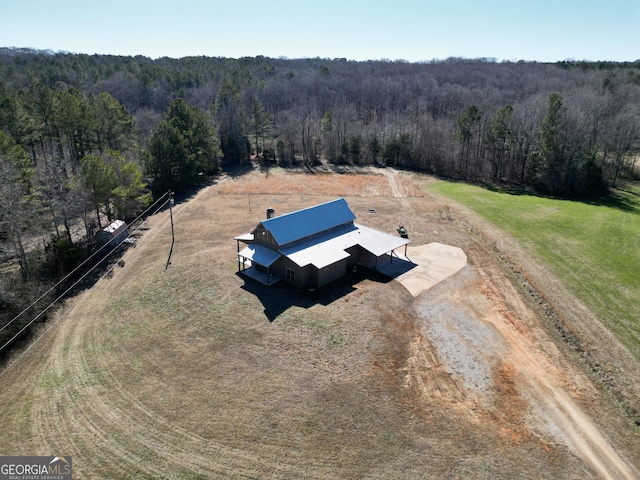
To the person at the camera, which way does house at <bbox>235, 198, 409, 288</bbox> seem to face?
facing the viewer and to the left of the viewer

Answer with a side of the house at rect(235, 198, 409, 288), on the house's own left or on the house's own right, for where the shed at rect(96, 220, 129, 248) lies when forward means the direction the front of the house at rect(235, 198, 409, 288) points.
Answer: on the house's own right
